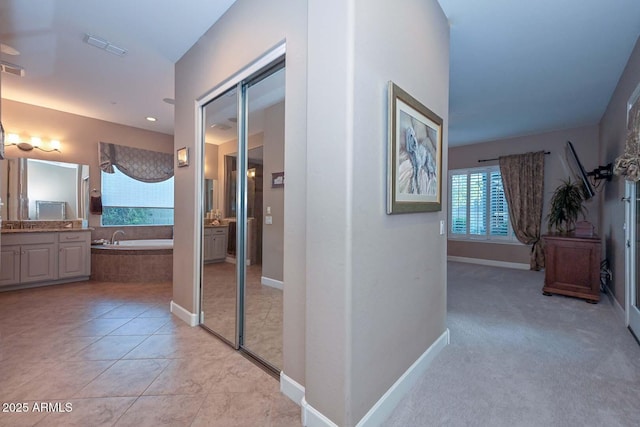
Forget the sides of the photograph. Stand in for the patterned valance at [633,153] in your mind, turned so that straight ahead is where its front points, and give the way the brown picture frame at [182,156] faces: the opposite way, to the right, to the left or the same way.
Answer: to the left

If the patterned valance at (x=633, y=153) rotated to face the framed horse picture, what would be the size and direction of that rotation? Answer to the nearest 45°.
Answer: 0° — it already faces it

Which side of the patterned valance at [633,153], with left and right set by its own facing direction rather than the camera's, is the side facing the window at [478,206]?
right

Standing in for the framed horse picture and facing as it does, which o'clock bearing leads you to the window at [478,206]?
The window is roughly at 8 o'clock from the framed horse picture.

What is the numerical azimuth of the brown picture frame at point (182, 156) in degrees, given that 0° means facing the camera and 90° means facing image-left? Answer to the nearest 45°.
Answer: approximately 45°

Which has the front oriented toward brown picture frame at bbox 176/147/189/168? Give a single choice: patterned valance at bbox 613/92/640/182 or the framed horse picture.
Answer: the patterned valance

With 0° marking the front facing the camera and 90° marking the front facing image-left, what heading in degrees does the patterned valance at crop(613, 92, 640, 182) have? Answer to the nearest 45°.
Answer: approximately 45°
